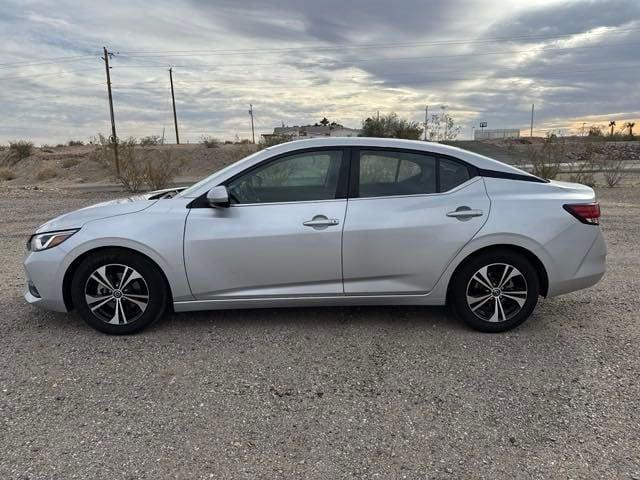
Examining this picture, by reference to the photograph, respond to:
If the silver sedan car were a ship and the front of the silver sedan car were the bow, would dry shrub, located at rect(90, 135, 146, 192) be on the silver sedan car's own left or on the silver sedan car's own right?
on the silver sedan car's own right

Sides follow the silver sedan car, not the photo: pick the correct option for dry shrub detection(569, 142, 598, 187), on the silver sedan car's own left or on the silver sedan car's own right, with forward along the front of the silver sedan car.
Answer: on the silver sedan car's own right

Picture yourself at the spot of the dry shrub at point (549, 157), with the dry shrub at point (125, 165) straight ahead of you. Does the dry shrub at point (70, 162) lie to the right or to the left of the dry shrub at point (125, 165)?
right

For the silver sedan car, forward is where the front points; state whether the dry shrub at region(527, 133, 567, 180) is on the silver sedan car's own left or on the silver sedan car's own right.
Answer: on the silver sedan car's own right

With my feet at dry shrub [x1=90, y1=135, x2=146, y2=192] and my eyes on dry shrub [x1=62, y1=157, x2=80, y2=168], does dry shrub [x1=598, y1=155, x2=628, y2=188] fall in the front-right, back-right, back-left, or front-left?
back-right

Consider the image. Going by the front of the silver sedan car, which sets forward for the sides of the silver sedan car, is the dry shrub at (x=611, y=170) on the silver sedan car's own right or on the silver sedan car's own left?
on the silver sedan car's own right

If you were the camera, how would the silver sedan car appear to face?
facing to the left of the viewer

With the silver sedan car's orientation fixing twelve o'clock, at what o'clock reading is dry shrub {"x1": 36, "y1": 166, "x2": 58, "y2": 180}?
The dry shrub is roughly at 2 o'clock from the silver sedan car.

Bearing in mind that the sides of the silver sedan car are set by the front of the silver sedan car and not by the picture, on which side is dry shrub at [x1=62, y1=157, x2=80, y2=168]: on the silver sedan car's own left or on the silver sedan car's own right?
on the silver sedan car's own right

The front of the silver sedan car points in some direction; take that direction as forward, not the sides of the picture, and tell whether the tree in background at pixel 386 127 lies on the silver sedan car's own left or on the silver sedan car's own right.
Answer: on the silver sedan car's own right
